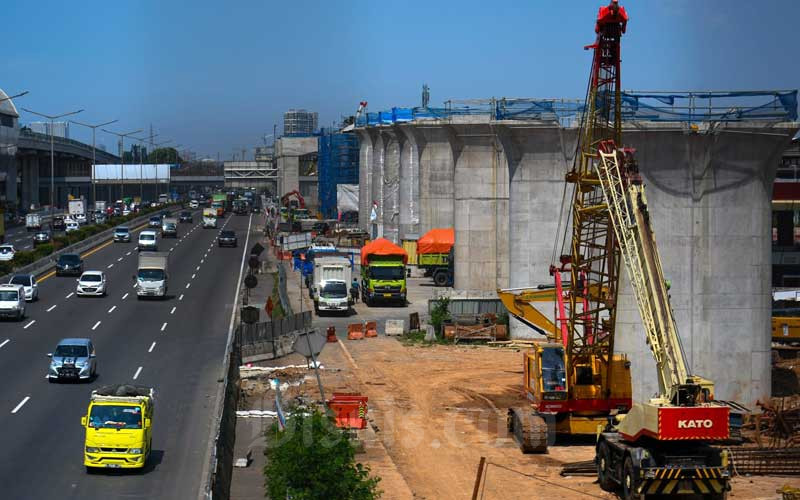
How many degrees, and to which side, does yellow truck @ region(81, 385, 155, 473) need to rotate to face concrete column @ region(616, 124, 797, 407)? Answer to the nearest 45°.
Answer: approximately 90° to its left

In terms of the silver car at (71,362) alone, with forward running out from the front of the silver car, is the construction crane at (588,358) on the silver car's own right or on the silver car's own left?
on the silver car's own left

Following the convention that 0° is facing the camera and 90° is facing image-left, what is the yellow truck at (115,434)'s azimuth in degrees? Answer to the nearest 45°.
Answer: approximately 0°

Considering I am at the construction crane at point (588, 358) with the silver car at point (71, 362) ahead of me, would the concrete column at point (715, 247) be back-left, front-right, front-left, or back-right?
back-right

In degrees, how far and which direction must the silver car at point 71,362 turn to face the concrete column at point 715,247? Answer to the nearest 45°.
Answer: approximately 90° to its left

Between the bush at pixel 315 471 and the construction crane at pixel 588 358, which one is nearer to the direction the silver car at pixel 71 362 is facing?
the bush

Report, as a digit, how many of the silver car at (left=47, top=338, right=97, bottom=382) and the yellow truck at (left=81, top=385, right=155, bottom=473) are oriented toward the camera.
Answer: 2

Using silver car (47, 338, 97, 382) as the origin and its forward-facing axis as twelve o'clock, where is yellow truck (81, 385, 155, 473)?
The yellow truck is roughly at 12 o'clock from the silver car.

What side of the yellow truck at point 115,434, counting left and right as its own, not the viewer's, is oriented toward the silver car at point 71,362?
back
